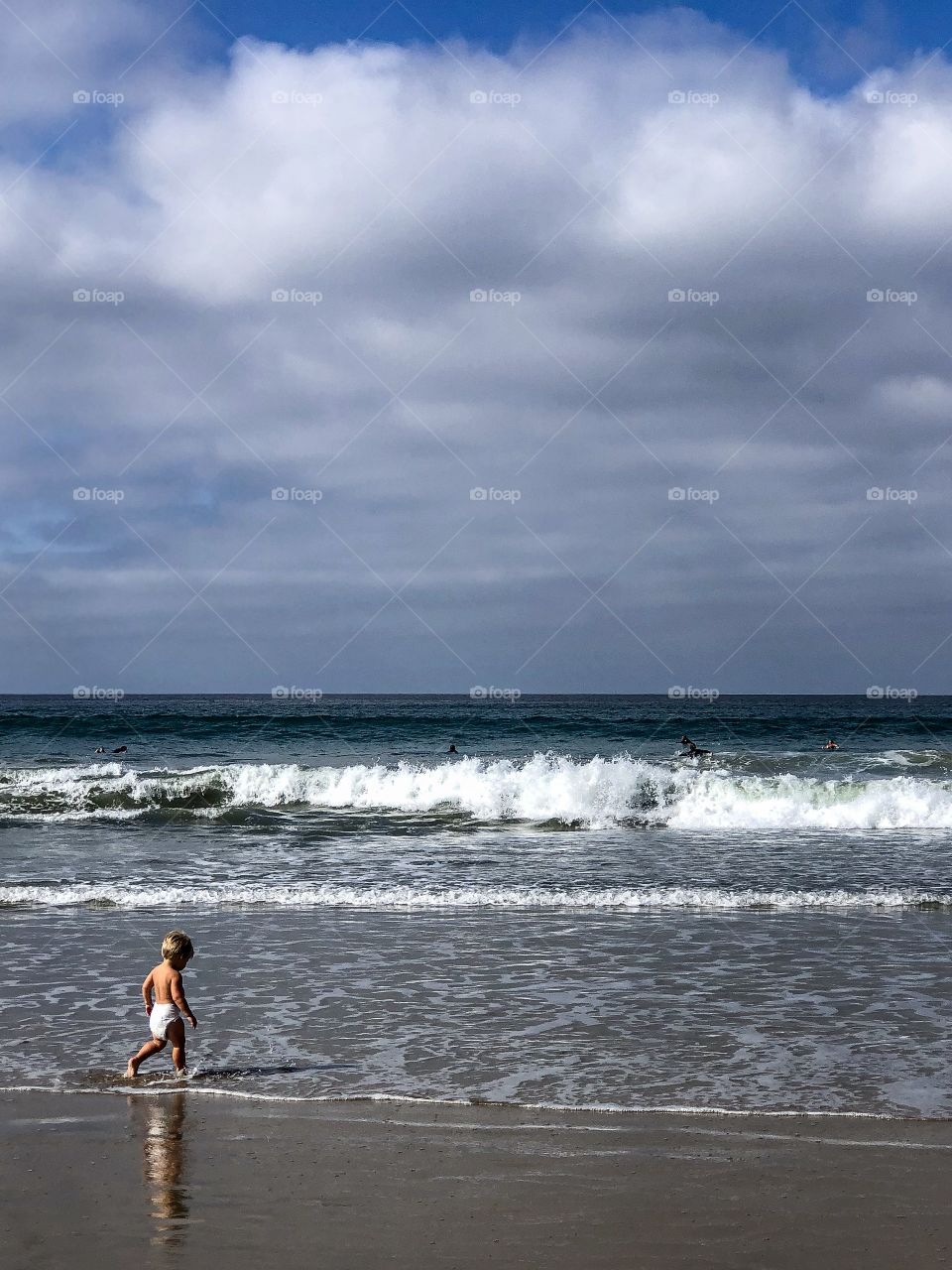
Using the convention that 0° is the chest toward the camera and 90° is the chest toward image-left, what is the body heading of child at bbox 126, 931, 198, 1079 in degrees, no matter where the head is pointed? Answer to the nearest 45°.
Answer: approximately 225°

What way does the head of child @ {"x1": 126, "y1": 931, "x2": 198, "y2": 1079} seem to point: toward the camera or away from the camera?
away from the camera
